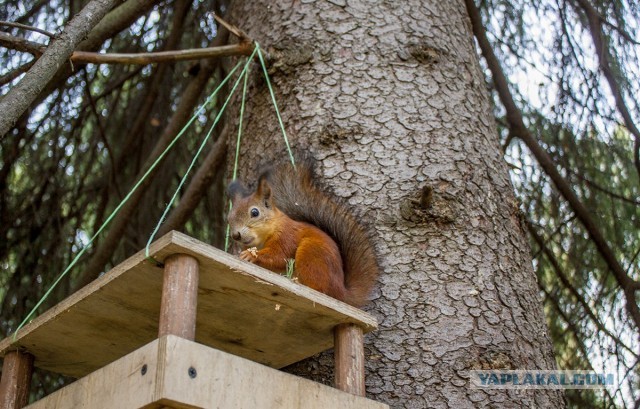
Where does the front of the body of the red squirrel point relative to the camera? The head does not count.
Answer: to the viewer's left

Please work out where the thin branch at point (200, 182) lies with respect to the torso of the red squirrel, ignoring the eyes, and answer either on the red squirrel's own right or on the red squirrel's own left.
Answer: on the red squirrel's own right

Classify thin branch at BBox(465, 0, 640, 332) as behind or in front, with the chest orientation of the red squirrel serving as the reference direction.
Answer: behind

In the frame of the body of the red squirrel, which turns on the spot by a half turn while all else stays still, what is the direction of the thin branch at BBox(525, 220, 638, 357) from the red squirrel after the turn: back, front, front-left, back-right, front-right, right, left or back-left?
front-left
